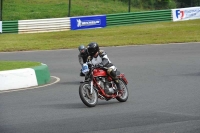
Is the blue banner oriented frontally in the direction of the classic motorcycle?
yes

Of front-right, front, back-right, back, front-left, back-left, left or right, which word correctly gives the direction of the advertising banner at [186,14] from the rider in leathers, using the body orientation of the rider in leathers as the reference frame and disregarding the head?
back-right

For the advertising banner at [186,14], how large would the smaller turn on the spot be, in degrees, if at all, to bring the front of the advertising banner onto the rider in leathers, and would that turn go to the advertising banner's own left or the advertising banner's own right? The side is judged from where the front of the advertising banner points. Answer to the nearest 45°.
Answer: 0° — it already faces them

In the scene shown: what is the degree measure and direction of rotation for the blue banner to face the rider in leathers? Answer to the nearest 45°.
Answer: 0° — it already faces them

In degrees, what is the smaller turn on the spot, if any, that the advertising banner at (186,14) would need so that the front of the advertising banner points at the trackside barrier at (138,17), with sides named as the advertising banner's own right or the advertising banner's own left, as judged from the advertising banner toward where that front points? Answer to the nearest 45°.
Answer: approximately 45° to the advertising banner's own right

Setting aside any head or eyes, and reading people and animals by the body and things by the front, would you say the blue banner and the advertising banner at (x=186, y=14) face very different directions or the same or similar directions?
same or similar directions

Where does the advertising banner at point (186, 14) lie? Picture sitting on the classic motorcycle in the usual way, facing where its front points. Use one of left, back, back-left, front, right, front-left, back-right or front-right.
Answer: back-right

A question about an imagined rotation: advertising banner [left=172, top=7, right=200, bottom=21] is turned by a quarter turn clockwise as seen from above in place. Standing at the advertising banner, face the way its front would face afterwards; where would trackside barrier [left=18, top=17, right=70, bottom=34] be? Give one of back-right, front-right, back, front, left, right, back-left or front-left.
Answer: front-left

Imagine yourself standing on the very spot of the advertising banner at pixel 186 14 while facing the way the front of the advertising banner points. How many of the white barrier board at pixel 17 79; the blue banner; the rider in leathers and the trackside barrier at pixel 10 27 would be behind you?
0

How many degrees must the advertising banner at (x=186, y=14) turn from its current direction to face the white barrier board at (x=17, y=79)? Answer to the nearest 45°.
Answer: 0° — it already faces it

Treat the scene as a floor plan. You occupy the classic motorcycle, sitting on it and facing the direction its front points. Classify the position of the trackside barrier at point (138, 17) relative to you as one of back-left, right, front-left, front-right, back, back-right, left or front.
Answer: back-right

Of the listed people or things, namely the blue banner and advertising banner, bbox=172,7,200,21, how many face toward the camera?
2

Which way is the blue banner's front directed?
toward the camera

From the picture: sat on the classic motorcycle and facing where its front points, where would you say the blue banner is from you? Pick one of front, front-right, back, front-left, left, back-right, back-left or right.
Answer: back-right

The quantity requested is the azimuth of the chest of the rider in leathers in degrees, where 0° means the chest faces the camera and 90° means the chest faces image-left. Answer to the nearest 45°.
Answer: approximately 45°
